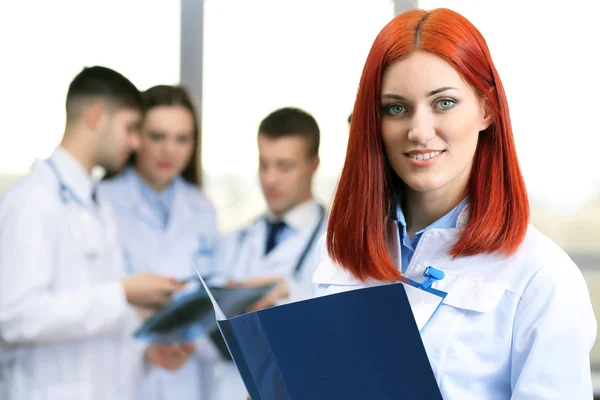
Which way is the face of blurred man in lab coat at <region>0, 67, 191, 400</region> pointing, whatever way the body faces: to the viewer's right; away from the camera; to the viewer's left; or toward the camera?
to the viewer's right

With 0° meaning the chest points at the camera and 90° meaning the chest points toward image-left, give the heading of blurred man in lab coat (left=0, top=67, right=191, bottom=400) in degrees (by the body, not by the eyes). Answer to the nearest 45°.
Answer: approximately 270°

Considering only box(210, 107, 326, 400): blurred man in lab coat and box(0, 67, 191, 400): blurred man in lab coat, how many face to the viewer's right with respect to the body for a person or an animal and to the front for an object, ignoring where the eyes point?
1

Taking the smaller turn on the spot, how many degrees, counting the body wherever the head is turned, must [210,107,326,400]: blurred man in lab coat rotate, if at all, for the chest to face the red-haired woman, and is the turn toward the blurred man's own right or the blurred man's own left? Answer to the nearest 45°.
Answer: approximately 45° to the blurred man's own left

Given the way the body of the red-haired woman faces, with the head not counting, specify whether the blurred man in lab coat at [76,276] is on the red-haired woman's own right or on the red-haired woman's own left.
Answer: on the red-haired woman's own right

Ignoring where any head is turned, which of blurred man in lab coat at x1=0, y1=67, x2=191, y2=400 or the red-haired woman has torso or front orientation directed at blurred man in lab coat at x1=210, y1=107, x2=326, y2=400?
blurred man in lab coat at x1=0, y1=67, x2=191, y2=400

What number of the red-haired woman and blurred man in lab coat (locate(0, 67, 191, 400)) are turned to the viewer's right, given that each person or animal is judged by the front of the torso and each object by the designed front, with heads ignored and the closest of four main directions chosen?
1

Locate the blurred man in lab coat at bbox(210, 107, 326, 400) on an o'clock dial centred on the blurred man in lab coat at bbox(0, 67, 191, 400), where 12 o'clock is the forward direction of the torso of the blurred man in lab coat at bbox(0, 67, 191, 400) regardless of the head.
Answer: the blurred man in lab coat at bbox(210, 107, 326, 400) is roughly at 12 o'clock from the blurred man in lab coat at bbox(0, 67, 191, 400).

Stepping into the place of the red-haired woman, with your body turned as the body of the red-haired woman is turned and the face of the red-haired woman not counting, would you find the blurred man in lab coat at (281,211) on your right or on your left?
on your right
